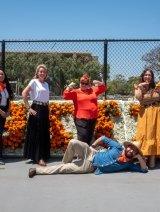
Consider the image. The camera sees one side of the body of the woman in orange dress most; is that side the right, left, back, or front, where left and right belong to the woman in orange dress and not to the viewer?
front

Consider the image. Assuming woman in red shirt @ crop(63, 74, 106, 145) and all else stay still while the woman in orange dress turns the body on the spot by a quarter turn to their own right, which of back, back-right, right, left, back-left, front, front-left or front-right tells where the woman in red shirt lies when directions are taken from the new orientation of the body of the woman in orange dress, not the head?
front

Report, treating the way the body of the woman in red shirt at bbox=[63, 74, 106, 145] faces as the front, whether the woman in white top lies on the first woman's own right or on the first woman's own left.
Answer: on the first woman's own right

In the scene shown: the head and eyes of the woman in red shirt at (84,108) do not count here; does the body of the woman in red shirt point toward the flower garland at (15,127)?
no

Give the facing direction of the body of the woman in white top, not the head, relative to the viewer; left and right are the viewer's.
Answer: facing the viewer and to the right of the viewer

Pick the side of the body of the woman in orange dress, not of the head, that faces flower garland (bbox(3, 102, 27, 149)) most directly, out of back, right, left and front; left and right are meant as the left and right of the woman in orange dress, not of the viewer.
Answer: right

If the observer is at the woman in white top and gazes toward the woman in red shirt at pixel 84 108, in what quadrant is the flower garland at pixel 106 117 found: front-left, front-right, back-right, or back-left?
front-left

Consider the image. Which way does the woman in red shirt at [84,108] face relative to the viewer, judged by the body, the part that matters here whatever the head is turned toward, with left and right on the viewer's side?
facing the viewer

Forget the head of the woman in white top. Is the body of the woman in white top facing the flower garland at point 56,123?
no

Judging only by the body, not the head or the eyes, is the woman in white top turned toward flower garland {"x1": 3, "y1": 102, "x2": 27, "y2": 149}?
no

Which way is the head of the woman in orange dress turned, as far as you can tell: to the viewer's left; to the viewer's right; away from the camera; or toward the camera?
toward the camera

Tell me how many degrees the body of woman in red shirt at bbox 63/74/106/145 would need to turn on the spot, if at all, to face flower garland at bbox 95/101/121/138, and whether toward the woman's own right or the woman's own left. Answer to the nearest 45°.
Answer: approximately 135° to the woman's own left

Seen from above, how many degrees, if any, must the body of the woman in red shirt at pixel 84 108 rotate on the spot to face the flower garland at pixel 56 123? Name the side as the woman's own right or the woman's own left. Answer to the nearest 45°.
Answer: approximately 135° to the woman's own right
